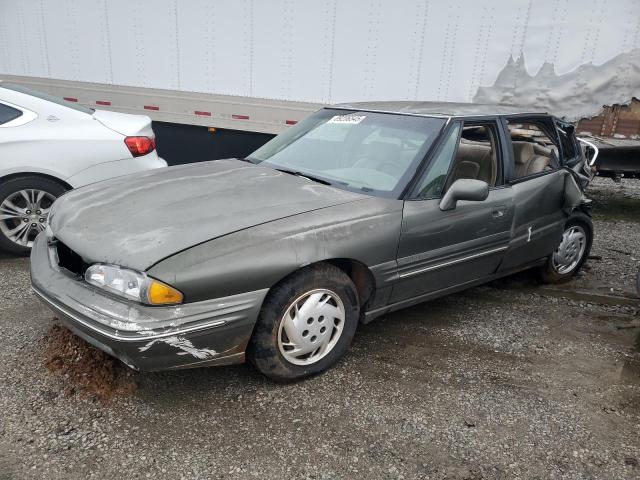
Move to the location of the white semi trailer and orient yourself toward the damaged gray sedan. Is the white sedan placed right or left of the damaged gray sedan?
right

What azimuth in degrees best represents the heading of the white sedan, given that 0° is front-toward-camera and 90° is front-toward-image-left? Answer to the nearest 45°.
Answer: approximately 90°

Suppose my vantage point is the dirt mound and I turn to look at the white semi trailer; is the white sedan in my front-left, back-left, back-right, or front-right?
front-left

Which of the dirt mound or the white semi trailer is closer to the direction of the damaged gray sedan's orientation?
the dirt mound

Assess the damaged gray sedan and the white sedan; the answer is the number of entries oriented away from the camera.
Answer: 0

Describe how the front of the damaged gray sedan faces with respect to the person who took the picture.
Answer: facing the viewer and to the left of the viewer

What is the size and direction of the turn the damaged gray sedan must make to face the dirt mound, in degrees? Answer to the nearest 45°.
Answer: approximately 45° to its right

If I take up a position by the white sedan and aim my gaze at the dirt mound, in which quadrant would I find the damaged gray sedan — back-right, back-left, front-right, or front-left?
front-left

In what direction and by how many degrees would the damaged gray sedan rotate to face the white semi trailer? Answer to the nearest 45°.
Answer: approximately 135° to its right

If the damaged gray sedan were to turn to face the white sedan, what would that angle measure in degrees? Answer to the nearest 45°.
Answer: approximately 90° to its right

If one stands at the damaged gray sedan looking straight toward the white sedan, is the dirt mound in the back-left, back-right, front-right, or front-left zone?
front-left
